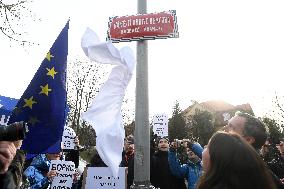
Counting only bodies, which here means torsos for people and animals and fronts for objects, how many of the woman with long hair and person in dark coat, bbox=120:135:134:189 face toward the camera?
1

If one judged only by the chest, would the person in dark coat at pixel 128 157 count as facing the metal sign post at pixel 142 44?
yes

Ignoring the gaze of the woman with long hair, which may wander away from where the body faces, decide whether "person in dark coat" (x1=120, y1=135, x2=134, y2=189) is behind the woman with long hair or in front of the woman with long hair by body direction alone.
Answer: in front

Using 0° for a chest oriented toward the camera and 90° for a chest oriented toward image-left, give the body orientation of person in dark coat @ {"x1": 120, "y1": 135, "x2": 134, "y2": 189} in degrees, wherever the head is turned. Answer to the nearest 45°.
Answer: approximately 0°

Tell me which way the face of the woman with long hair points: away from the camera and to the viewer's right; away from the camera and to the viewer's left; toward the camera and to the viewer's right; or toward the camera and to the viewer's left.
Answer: away from the camera and to the viewer's left

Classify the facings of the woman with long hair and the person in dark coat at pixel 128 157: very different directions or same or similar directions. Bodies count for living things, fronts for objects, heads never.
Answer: very different directions

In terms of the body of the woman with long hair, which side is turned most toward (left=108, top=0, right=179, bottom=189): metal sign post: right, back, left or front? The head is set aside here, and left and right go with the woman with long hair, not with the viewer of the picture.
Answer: front

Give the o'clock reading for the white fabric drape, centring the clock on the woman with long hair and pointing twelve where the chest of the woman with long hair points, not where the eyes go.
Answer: The white fabric drape is roughly at 12 o'clock from the woman with long hair.

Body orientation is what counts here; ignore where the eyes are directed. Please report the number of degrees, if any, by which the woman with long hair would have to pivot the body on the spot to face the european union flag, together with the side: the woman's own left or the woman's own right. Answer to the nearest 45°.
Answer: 0° — they already face it

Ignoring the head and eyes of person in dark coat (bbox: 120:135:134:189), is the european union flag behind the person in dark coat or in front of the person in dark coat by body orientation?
in front

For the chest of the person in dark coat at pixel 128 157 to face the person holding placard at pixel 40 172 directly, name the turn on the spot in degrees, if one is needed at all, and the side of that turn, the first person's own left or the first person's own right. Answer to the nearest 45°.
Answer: approximately 45° to the first person's own right

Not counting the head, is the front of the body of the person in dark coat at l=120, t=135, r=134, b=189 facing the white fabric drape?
yes

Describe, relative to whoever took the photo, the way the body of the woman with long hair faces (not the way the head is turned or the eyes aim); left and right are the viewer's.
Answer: facing away from the viewer and to the left of the viewer
